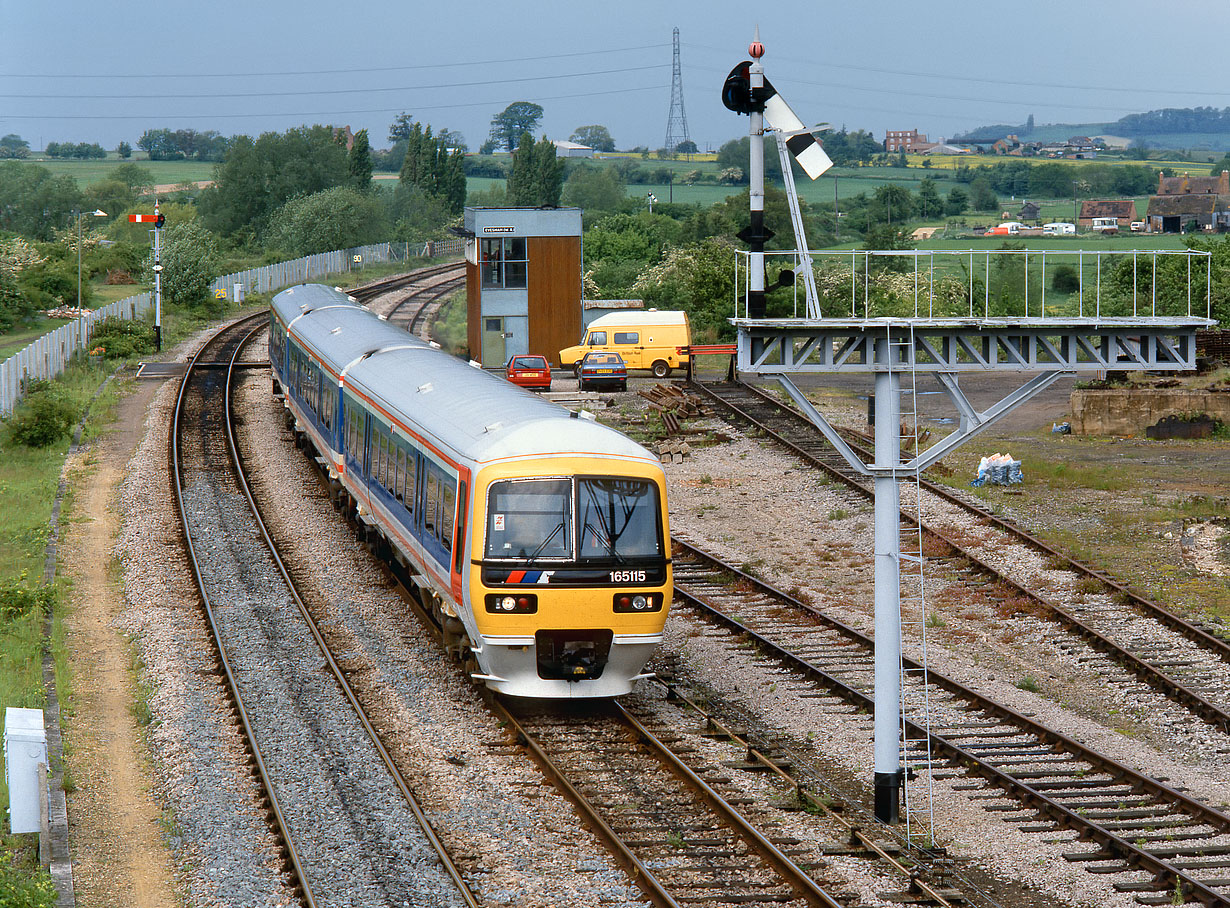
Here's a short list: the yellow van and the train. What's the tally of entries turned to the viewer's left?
1

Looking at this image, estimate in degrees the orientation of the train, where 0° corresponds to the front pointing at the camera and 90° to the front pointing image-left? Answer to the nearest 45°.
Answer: approximately 315°

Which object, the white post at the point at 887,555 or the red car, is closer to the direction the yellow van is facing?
the red car

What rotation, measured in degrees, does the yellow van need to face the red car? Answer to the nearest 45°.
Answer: approximately 45° to its left

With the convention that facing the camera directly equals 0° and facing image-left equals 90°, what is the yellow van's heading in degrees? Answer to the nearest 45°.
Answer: approximately 90°

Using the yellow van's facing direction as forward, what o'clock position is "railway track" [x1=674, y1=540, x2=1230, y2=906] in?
The railway track is roughly at 9 o'clock from the yellow van.

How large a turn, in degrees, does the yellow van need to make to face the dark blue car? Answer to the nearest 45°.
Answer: approximately 90° to its left

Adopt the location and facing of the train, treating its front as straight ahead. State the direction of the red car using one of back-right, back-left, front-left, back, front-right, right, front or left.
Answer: back-left

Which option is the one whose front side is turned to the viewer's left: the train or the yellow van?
the yellow van
